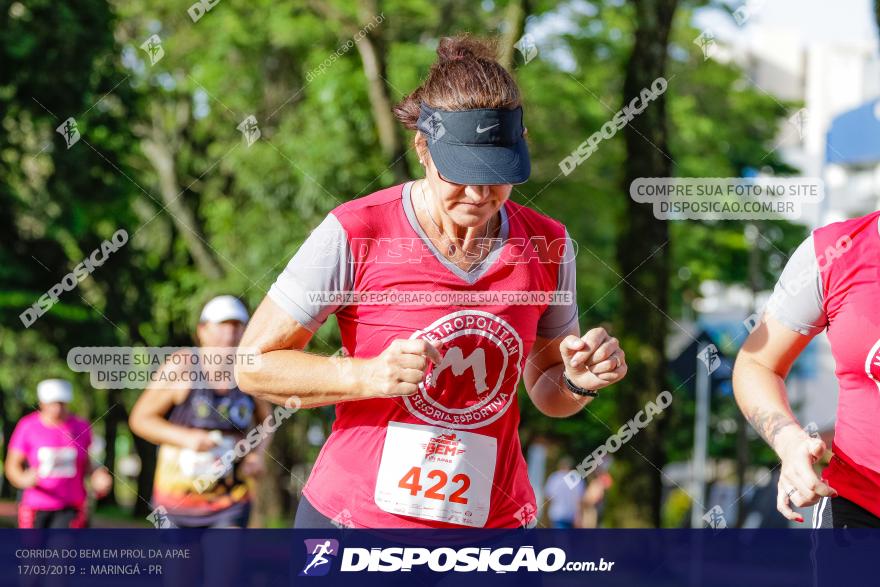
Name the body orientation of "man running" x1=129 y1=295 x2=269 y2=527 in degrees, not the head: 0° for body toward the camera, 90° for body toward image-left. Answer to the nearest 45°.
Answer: approximately 315°

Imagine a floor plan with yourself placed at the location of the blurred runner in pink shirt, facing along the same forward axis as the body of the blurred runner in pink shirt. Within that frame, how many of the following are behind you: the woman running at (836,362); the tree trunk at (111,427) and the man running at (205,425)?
1

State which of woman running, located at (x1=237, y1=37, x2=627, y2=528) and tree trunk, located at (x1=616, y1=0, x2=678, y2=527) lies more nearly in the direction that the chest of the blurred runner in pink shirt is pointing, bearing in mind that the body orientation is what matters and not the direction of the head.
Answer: the woman running

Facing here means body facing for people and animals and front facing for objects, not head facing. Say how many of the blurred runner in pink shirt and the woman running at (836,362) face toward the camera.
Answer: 2

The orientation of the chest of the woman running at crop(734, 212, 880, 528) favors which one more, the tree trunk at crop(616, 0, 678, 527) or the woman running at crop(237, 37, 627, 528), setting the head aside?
the woman running

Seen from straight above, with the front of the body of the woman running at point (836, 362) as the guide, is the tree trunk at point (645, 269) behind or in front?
behind

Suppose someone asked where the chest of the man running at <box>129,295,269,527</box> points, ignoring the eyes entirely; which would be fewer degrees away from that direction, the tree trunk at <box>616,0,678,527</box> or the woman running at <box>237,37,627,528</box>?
the woman running

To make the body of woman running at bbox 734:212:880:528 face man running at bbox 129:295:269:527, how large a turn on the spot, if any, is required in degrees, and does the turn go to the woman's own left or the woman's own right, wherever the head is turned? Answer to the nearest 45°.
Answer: approximately 135° to the woman's own right
